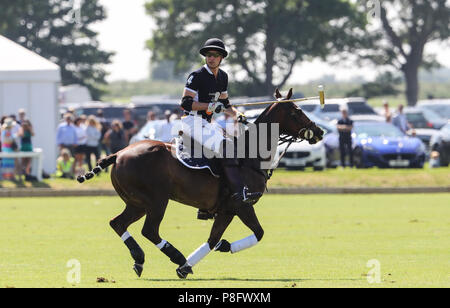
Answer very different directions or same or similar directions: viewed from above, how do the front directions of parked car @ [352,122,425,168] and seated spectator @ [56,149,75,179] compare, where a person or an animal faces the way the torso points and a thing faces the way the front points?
same or similar directions

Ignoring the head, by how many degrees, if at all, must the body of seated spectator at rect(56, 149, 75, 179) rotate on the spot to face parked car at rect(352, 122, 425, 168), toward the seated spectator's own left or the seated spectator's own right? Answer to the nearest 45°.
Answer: approximately 90° to the seated spectator's own left

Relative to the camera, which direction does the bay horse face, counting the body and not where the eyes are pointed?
to the viewer's right

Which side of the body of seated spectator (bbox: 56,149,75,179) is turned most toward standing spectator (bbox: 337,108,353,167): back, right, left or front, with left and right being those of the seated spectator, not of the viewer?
left

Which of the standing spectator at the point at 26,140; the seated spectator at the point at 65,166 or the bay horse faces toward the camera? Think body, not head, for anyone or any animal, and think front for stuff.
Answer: the seated spectator

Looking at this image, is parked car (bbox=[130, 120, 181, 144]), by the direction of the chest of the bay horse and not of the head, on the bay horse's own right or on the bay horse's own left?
on the bay horse's own left

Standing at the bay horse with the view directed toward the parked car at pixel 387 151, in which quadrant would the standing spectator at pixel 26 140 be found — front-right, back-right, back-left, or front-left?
front-left

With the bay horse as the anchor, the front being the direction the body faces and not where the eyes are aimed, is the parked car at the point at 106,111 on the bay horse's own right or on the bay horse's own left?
on the bay horse's own left

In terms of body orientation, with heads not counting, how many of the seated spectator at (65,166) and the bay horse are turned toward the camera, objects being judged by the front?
1

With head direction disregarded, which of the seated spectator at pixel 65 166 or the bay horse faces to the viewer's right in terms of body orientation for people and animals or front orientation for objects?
the bay horse

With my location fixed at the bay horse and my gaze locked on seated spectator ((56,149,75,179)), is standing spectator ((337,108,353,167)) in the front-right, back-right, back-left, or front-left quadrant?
front-right

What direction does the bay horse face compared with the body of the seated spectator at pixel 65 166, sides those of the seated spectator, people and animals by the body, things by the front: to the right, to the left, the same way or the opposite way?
to the left

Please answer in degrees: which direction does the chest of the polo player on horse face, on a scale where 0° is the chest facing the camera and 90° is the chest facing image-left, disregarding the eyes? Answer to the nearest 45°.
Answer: approximately 315°

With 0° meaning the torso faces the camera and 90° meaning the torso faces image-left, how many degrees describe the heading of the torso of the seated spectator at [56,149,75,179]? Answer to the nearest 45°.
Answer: approximately 0°
